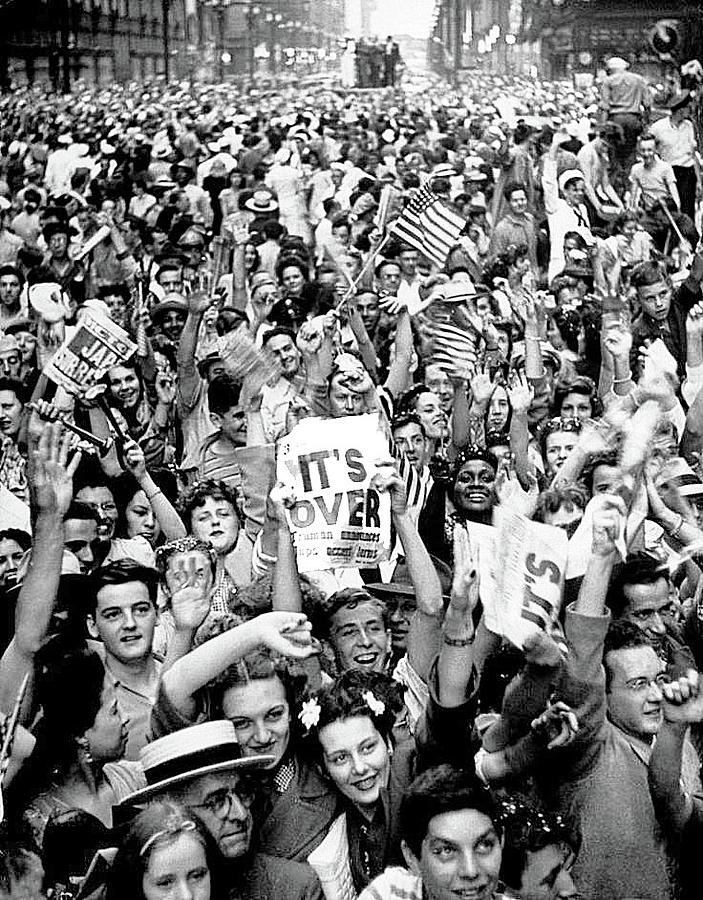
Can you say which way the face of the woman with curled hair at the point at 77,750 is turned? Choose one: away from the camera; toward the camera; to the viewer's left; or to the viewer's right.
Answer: to the viewer's right

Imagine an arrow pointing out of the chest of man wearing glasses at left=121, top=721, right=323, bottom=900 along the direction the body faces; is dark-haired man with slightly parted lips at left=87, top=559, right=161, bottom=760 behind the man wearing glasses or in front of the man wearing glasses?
behind

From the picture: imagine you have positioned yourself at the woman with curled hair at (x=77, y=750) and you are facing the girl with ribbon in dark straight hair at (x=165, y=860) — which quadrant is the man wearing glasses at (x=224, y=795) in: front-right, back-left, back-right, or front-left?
front-left

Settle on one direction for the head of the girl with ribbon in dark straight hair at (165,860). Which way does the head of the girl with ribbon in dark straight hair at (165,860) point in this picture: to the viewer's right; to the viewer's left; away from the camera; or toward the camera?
toward the camera
